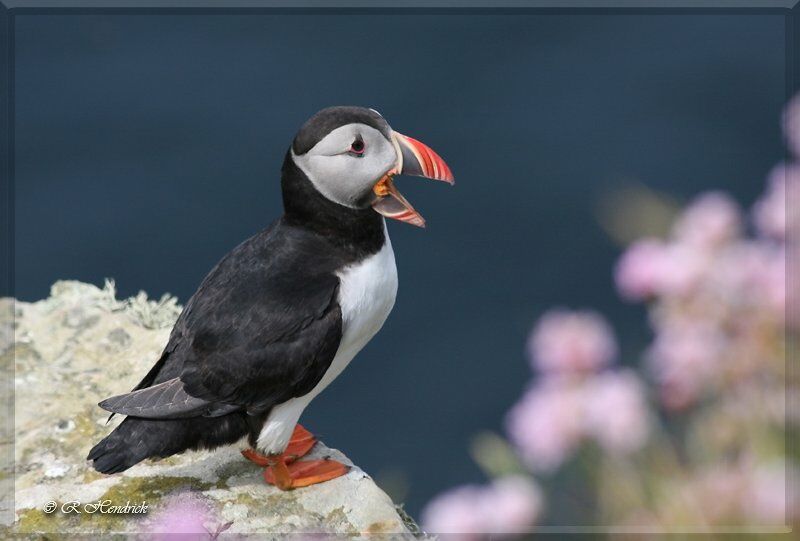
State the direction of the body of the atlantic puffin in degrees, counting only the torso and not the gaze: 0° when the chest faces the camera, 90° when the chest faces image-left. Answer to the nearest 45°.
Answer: approximately 270°

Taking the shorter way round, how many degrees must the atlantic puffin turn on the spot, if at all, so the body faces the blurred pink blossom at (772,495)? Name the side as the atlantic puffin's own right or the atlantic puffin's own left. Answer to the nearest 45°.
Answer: approximately 45° to the atlantic puffin's own right

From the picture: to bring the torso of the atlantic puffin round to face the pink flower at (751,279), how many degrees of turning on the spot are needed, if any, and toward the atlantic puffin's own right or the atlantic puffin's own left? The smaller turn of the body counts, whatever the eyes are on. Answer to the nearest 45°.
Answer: approximately 45° to the atlantic puffin's own right
